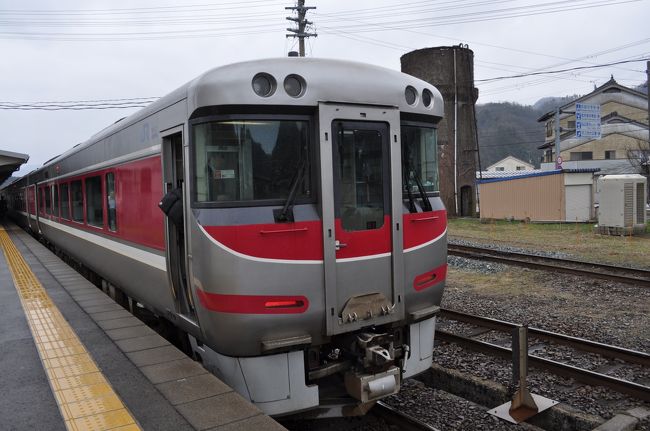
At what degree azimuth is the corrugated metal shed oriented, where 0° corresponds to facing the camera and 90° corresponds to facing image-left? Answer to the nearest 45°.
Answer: approximately 315°

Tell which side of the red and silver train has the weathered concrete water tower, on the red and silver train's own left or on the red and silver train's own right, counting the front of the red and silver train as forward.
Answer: on the red and silver train's own left

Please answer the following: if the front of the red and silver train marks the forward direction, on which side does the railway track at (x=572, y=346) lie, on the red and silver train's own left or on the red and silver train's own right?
on the red and silver train's own left

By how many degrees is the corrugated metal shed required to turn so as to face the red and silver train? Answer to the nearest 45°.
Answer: approximately 45° to its right

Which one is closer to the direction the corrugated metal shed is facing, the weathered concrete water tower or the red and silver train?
the red and silver train

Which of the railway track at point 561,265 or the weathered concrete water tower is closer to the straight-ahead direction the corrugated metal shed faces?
the railway track

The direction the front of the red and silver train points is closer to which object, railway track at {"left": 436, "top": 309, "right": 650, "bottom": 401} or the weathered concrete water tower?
the railway track
